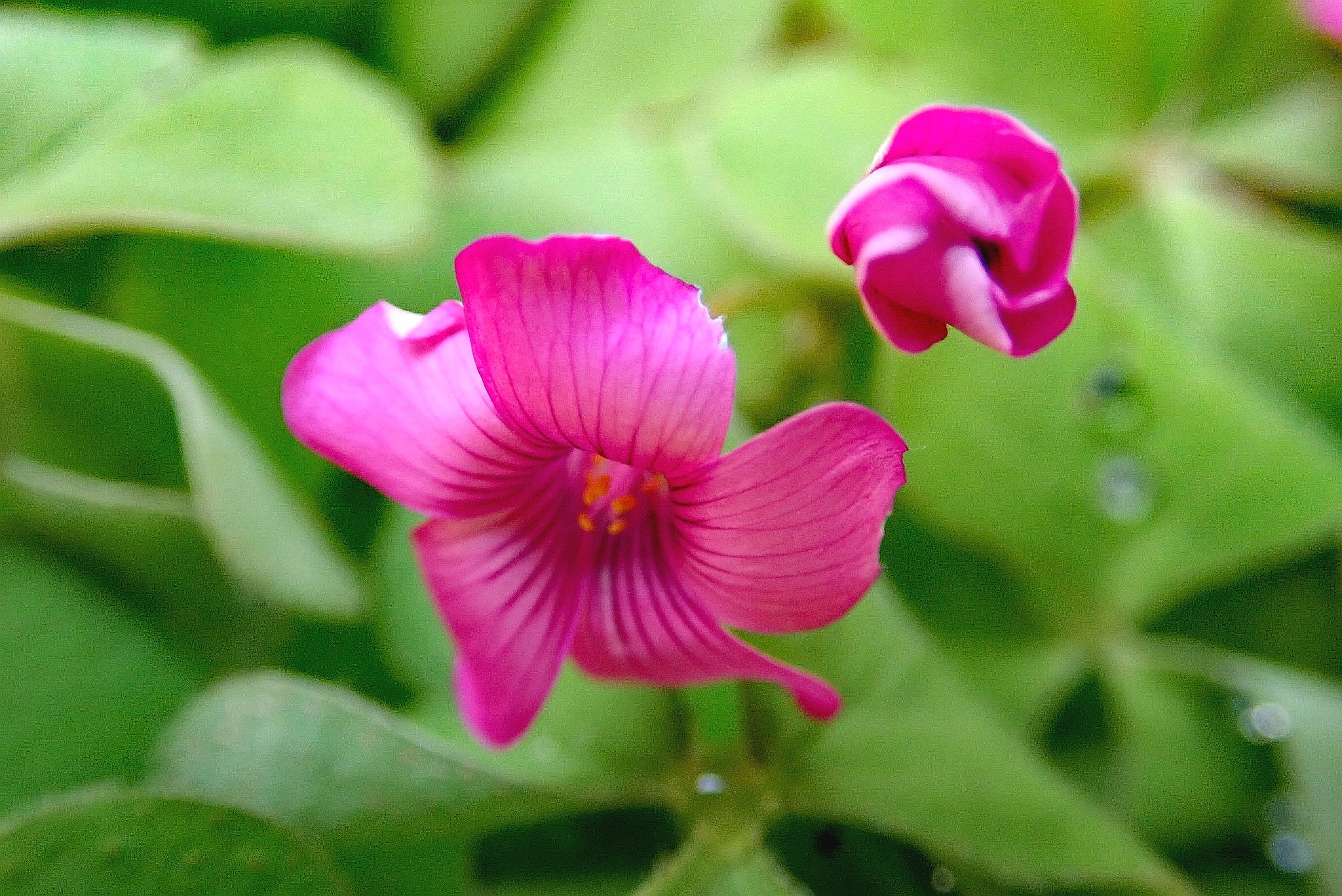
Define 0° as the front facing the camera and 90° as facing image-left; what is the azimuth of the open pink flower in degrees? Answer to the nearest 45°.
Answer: approximately 0°
